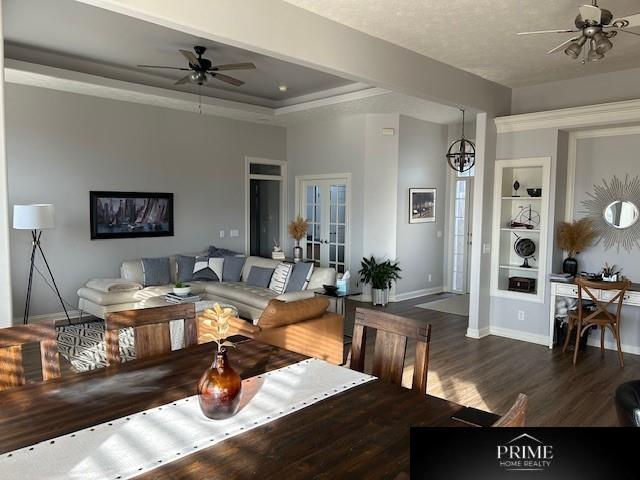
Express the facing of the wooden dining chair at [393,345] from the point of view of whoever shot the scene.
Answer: facing the viewer and to the left of the viewer

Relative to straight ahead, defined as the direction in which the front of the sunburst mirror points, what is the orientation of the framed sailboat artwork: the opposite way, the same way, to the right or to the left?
to the left

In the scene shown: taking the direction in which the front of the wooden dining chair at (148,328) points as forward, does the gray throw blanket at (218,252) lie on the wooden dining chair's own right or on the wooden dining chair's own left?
on the wooden dining chair's own left

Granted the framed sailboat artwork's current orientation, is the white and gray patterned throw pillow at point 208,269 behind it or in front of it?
in front

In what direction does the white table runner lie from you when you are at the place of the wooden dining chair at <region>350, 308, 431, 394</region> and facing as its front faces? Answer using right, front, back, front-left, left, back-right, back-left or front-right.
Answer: front

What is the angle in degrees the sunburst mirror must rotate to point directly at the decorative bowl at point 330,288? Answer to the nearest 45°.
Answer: approximately 45° to its right

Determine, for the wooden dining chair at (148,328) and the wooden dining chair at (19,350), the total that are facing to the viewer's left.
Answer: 0

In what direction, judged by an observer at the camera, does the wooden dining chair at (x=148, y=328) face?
facing the viewer and to the right of the viewer

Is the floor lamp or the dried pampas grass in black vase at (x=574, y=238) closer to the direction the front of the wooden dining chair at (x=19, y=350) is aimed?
the dried pampas grass in black vase

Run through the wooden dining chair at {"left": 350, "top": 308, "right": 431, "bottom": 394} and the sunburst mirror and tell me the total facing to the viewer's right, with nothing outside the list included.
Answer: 0

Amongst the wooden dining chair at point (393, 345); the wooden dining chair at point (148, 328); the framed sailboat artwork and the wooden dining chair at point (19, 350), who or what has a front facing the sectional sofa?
the framed sailboat artwork

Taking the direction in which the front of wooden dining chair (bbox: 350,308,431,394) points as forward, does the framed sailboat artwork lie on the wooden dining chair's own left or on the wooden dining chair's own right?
on the wooden dining chair's own right

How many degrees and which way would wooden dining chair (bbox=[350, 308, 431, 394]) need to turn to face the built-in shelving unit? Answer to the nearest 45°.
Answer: approximately 135° to its right

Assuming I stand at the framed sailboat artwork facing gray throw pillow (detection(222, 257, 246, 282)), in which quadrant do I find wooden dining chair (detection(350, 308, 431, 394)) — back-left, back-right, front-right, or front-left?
front-right

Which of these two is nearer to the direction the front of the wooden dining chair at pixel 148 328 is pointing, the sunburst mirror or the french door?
the sunburst mirror

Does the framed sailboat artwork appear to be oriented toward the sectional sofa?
yes

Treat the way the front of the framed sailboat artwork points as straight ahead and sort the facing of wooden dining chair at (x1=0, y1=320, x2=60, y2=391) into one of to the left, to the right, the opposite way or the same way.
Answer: the same way
